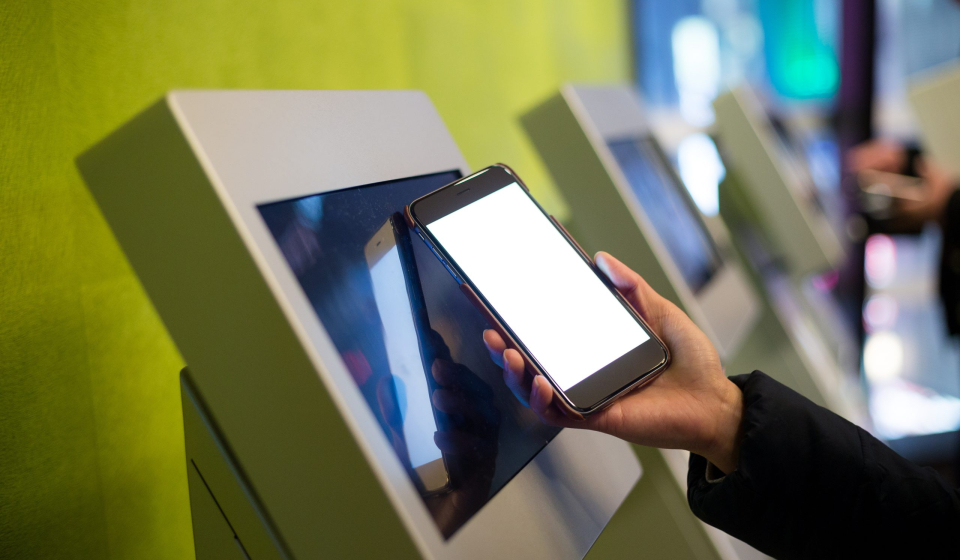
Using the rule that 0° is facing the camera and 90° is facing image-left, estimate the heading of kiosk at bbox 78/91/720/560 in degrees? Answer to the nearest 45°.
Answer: approximately 315°

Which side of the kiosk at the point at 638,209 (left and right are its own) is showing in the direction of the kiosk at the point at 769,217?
left

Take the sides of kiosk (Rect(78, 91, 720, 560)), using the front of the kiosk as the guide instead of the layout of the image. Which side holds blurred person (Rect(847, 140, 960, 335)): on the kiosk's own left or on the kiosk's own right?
on the kiosk's own left

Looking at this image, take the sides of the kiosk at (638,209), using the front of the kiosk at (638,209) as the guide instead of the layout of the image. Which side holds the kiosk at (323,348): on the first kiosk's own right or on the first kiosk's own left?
on the first kiosk's own right

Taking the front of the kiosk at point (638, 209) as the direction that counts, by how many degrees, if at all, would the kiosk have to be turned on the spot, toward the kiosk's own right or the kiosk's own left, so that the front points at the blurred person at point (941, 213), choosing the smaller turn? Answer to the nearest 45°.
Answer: approximately 90° to the kiosk's own left

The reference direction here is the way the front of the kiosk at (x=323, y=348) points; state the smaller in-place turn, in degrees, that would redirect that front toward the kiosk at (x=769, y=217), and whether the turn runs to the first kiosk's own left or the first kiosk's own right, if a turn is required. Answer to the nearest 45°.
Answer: approximately 90° to the first kiosk's own left

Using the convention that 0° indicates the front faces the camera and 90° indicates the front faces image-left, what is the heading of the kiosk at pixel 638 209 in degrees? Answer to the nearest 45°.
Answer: approximately 315°

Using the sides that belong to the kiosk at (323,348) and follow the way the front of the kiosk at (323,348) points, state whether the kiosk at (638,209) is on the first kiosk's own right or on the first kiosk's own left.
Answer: on the first kiosk's own left
